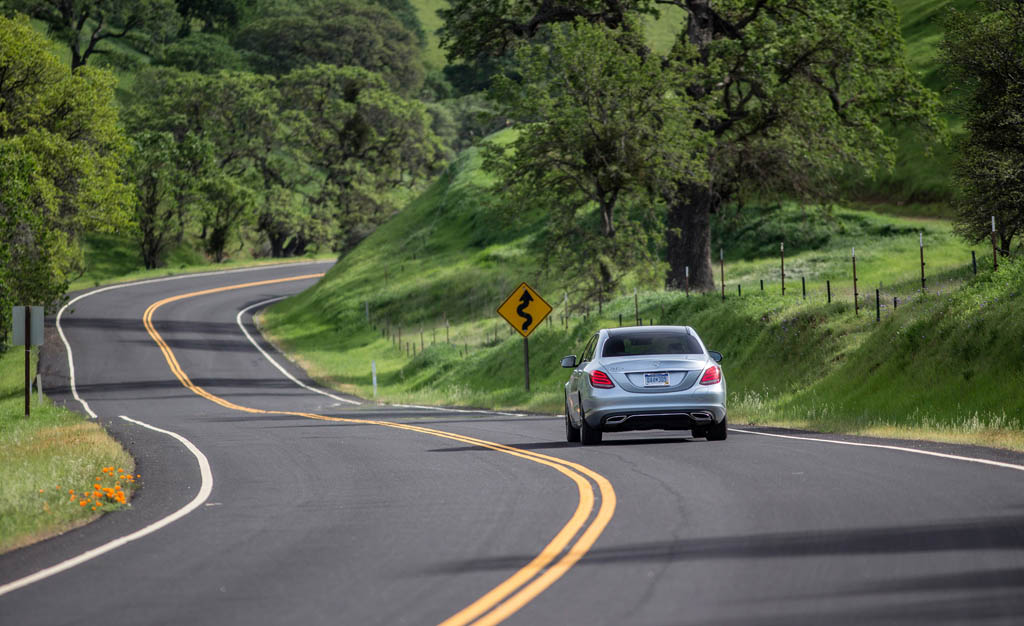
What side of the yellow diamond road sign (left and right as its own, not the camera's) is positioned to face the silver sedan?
front

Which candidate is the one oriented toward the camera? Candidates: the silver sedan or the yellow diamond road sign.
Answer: the yellow diamond road sign

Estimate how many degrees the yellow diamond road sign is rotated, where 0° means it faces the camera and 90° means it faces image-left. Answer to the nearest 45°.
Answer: approximately 0°

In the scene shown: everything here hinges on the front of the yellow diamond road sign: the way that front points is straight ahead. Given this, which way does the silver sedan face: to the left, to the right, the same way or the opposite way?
the opposite way

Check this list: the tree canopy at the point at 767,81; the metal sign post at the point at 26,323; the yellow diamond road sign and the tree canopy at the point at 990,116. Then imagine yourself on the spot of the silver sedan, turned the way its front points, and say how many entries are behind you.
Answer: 0

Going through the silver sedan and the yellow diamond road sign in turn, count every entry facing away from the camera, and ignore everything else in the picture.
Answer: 1

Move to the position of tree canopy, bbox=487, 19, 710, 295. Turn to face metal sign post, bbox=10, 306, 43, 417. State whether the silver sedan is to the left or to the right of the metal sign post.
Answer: left

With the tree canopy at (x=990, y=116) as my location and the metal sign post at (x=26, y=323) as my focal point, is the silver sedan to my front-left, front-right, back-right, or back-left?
front-left

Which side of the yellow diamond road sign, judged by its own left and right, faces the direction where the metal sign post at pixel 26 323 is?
right

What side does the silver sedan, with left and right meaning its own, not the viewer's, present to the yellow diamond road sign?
front

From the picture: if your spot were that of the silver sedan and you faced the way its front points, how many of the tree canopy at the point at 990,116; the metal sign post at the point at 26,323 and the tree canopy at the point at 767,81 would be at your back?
0

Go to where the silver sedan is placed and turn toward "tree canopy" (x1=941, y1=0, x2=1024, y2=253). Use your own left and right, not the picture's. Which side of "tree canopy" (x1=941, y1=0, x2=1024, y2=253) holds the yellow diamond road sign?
left

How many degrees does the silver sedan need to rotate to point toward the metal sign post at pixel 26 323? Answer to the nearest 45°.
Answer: approximately 45° to its left

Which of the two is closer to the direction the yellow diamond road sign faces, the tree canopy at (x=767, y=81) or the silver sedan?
the silver sedan

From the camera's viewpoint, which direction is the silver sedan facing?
away from the camera

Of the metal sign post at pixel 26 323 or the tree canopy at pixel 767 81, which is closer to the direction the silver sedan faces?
the tree canopy

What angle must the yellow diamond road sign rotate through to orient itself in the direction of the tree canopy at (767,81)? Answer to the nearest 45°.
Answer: approximately 135° to its left
